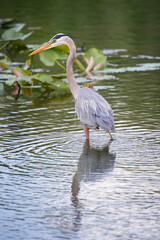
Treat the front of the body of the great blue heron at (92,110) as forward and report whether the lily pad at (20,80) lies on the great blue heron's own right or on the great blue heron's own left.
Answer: on the great blue heron's own right

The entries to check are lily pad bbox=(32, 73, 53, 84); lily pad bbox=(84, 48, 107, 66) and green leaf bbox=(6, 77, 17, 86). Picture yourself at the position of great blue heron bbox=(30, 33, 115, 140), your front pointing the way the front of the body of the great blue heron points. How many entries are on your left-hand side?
0

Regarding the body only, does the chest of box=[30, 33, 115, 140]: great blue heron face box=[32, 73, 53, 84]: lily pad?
no

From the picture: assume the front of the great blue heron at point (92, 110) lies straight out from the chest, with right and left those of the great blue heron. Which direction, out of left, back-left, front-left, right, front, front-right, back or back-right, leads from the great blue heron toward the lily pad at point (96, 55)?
right

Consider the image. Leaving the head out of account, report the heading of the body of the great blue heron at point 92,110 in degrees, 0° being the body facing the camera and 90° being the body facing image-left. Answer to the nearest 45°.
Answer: approximately 90°

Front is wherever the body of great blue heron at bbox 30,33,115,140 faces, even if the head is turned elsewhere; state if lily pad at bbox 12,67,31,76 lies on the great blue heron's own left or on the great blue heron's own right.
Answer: on the great blue heron's own right

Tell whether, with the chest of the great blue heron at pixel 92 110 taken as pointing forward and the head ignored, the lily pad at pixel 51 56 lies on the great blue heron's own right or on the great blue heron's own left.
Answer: on the great blue heron's own right

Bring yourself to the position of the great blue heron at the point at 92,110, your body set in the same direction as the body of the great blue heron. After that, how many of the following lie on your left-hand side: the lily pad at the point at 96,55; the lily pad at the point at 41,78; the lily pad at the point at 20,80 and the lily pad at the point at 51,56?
0
